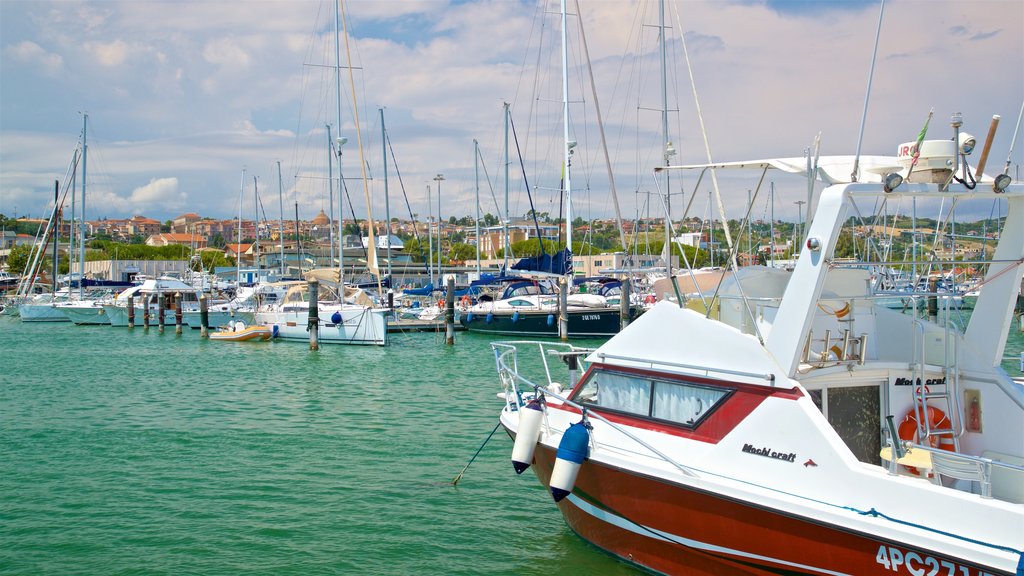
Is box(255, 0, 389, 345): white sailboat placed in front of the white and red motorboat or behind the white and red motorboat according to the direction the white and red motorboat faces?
in front

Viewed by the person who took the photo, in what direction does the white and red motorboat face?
facing away from the viewer and to the left of the viewer

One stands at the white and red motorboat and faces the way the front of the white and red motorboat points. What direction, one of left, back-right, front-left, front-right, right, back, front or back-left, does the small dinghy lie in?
front

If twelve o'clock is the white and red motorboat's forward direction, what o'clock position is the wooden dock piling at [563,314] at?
The wooden dock piling is roughly at 1 o'clock from the white and red motorboat.
